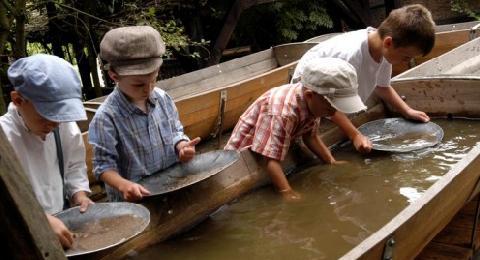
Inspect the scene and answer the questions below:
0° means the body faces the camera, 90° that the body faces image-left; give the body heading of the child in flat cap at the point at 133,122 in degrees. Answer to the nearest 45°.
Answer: approximately 315°

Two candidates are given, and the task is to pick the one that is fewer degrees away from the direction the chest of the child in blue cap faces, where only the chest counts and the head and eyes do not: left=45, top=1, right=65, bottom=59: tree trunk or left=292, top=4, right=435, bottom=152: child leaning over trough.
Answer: the child leaning over trough

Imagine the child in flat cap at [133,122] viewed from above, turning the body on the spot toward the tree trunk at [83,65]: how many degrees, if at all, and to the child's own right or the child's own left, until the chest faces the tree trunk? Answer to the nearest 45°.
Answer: approximately 135° to the child's own left

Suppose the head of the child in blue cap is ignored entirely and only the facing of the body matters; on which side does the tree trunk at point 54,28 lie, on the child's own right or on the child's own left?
on the child's own left

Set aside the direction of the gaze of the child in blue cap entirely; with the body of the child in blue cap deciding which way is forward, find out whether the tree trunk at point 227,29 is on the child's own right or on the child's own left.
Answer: on the child's own left

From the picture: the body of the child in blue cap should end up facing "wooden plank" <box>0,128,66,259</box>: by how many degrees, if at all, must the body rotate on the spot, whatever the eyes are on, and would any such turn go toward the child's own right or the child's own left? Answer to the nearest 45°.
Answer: approximately 45° to the child's own right

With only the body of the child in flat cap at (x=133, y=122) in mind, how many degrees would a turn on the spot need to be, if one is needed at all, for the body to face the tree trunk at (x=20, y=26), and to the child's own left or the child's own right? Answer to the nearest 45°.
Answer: approximately 135° to the child's own left
